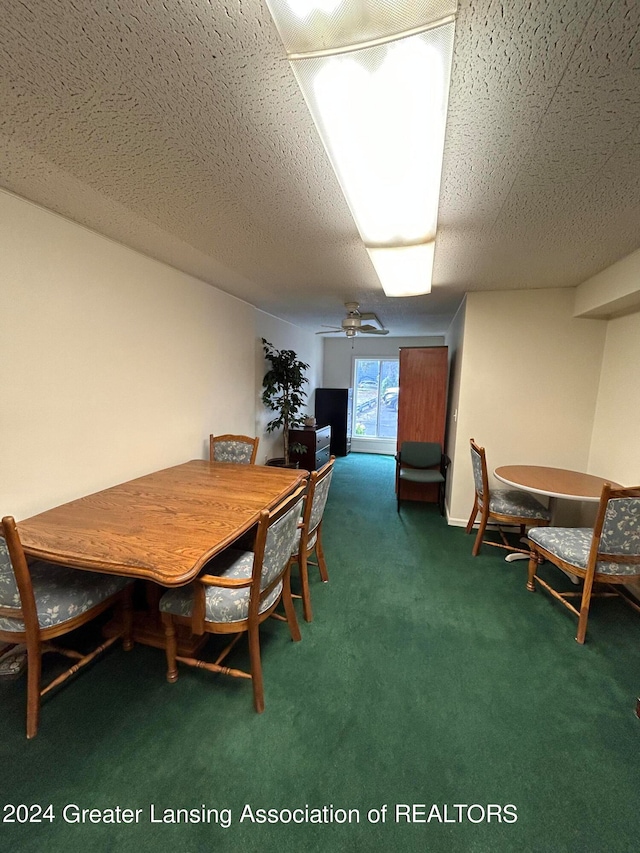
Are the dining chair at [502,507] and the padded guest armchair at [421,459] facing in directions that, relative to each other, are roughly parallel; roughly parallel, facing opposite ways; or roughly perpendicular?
roughly perpendicular

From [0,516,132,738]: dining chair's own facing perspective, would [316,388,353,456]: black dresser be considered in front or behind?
in front

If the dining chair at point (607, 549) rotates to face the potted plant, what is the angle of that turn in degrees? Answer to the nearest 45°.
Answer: approximately 45° to its left

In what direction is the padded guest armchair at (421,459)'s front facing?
toward the camera

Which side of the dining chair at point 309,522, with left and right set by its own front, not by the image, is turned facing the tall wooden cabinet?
right

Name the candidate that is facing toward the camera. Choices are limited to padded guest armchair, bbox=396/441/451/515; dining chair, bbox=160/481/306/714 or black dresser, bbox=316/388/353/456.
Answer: padded guest armchair, bbox=396/441/451/515

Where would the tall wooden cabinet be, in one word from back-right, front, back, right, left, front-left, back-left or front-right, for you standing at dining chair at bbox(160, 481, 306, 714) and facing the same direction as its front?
right

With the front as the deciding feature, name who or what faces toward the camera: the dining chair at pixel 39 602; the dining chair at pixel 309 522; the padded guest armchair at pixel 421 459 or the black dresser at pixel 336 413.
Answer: the padded guest armchair at pixel 421 459

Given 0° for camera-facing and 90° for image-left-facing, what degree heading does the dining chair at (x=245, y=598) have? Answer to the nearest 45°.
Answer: approximately 135°

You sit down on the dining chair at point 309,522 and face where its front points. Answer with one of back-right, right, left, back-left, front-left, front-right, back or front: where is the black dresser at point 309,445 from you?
front-right

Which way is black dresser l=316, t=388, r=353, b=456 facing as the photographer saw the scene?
facing to the right of the viewer

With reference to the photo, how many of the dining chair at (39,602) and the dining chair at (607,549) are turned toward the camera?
0

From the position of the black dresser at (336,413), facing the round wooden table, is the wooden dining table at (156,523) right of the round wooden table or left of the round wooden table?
right

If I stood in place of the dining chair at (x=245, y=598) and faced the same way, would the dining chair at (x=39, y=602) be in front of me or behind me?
in front

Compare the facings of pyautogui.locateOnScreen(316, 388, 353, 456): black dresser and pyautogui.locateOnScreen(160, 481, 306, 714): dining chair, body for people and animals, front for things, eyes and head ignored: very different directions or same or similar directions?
very different directions
